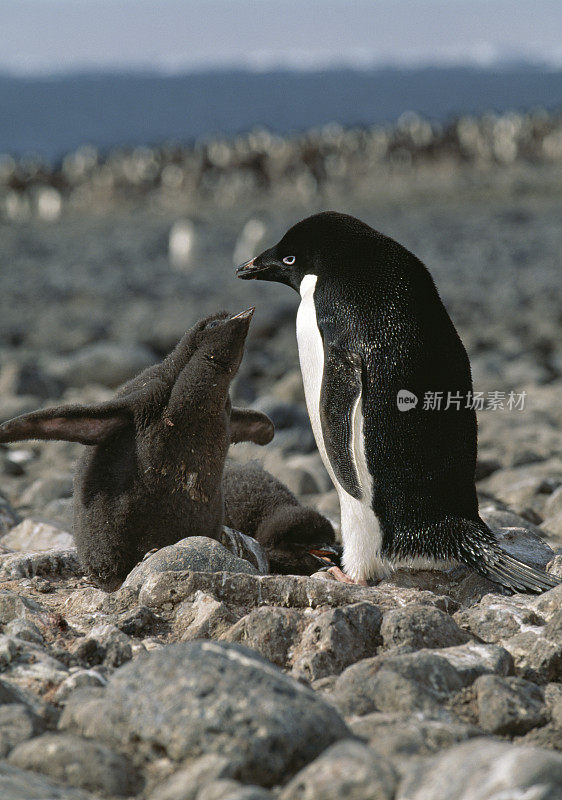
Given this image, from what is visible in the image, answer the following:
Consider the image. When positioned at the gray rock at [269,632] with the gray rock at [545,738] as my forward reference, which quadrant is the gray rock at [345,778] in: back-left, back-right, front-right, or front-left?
front-right

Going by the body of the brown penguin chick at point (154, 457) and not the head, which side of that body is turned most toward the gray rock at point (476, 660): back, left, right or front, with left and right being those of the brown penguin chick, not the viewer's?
front

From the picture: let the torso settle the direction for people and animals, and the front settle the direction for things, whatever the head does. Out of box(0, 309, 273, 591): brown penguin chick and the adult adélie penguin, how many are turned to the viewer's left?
1

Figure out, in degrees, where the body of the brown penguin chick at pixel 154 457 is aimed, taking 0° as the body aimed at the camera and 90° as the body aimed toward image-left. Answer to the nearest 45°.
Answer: approximately 315°

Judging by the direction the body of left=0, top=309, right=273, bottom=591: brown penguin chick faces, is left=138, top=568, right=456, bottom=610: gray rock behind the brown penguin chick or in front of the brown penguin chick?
in front

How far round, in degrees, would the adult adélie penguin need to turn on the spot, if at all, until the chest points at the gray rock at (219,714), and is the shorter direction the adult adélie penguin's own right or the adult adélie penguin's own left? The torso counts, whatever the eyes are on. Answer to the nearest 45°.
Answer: approximately 90° to the adult adélie penguin's own left

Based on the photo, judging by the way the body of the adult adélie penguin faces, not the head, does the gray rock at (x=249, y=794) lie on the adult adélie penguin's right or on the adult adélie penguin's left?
on the adult adélie penguin's left

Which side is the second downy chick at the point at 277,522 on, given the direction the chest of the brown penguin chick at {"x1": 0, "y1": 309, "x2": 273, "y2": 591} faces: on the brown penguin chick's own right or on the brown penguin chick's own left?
on the brown penguin chick's own left

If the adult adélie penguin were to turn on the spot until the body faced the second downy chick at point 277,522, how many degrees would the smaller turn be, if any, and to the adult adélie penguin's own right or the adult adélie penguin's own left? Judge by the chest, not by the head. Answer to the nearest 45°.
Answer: approximately 45° to the adult adélie penguin's own right

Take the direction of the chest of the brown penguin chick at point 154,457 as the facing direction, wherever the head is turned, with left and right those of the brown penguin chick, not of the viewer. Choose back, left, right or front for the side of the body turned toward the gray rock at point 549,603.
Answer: front

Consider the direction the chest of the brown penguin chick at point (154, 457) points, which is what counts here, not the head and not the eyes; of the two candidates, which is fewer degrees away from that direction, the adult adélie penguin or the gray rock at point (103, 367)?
the adult adélie penguin

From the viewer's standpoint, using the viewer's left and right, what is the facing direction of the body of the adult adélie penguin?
facing to the left of the viewer

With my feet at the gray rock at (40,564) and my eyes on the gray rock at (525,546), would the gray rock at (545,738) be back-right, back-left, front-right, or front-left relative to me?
front-right

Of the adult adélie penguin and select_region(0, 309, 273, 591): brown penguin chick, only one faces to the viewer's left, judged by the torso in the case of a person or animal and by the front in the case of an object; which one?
the adult adélie penguin
